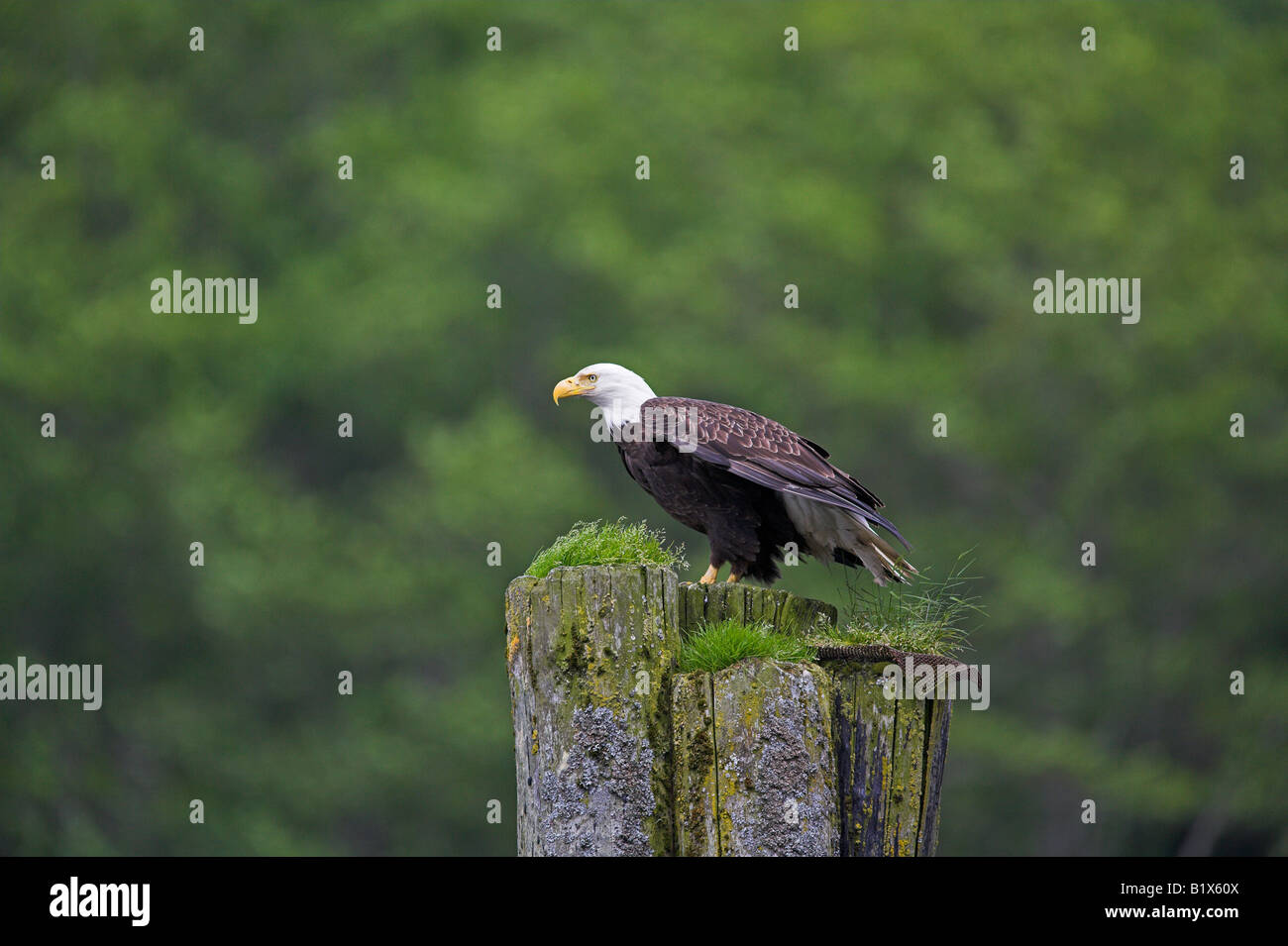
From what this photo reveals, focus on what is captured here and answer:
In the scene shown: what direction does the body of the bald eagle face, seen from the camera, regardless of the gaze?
to the viewer's left
